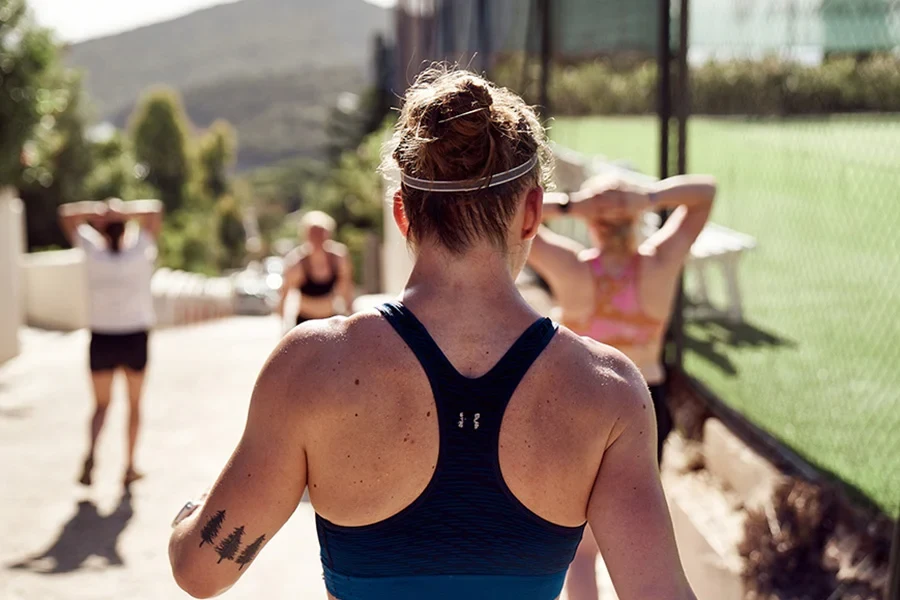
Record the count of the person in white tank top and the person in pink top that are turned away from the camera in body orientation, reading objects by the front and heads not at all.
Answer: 2

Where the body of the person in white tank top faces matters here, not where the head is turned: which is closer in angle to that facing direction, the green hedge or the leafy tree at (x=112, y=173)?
the leafy tree

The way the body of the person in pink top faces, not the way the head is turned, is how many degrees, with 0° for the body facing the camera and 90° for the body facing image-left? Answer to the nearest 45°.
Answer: approximately 180°

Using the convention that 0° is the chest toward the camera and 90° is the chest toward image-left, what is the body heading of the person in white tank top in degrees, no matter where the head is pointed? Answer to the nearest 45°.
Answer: approximately 180°

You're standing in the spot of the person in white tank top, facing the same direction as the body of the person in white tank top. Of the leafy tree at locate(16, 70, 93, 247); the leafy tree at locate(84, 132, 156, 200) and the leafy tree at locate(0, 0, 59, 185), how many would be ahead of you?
3

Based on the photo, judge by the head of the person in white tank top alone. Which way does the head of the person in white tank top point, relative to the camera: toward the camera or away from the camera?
away from the camera
